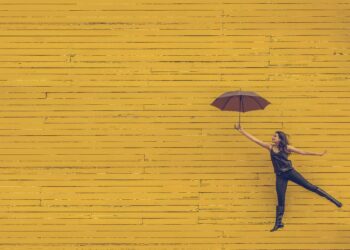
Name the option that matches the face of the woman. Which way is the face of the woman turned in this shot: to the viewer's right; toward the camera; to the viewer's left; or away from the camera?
to the viewer's left
